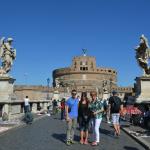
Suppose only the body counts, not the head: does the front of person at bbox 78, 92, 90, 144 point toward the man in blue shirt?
no

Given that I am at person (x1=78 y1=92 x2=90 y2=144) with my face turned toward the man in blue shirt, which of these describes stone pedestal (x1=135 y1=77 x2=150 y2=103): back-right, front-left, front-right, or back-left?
back-right

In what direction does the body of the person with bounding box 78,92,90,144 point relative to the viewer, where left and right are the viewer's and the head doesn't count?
facing the viewer

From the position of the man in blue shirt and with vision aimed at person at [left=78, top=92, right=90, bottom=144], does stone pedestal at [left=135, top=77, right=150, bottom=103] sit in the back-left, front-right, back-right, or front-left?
front-left

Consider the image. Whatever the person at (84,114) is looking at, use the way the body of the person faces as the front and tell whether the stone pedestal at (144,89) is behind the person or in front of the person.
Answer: behind

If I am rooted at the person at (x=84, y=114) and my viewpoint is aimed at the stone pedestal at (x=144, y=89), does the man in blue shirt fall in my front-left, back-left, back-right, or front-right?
back-left

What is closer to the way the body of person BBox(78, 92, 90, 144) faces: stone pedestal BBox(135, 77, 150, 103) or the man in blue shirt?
the man in blue shirt
